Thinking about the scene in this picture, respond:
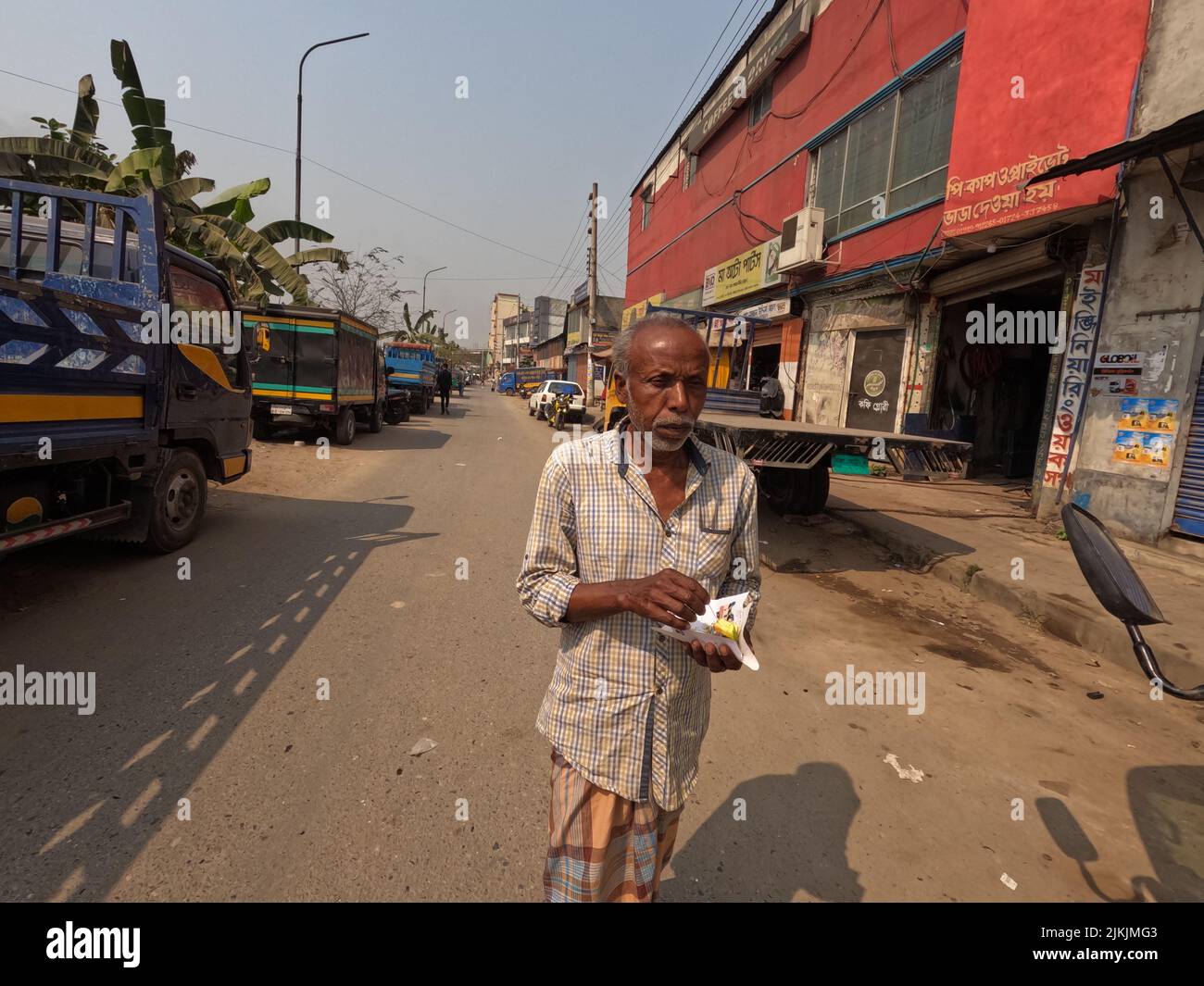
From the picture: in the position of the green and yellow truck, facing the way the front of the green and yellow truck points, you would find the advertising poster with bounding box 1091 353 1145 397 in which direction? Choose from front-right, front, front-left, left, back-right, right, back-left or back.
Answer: right

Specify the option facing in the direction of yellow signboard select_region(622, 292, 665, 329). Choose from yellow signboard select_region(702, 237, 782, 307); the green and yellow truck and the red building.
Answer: the green and yellow truck

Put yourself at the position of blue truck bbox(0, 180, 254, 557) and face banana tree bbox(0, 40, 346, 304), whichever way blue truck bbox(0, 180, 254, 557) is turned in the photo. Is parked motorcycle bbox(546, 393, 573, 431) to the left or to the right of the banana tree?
right

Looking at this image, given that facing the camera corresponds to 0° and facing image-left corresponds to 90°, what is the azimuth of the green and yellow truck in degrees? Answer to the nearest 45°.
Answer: approximately 225°

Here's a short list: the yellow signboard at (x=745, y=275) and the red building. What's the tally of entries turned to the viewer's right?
0

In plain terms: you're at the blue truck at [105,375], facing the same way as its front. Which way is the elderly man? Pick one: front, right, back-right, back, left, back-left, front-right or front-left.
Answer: back-right

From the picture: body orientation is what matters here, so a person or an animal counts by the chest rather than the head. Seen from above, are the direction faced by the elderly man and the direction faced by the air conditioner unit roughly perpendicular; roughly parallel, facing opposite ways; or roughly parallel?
roughly perpendicular

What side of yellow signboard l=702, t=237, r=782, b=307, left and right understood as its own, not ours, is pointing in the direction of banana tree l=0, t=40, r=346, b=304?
front

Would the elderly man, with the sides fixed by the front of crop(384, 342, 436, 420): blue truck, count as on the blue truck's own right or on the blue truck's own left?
on the blue truck's own right

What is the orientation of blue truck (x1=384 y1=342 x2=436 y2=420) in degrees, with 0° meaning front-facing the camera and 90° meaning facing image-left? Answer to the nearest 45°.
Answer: approximately 225°

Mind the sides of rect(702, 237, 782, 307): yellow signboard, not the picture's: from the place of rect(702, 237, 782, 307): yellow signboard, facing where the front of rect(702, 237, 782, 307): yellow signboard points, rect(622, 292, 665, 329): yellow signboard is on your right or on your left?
on your right

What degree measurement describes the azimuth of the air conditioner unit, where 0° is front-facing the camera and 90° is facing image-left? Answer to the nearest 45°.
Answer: approximately 45°
